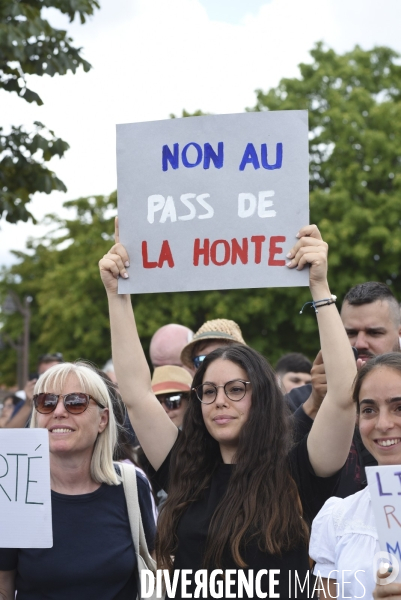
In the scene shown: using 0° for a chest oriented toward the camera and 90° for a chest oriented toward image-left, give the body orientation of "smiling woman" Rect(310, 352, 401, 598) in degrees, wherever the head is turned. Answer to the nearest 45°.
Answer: approximately 315°

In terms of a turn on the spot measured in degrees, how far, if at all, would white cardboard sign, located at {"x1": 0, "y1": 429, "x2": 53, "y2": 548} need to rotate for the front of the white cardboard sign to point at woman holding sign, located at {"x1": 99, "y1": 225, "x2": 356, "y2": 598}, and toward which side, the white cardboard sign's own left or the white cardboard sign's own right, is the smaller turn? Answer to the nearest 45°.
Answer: approximately 90° to the white cardboard sign's own left

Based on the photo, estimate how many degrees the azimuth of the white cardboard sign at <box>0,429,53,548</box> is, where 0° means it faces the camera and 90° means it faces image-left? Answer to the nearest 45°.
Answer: approximately 0°

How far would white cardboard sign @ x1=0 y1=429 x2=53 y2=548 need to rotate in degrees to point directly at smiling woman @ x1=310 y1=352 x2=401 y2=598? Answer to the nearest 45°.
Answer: approximately 45° to its left
